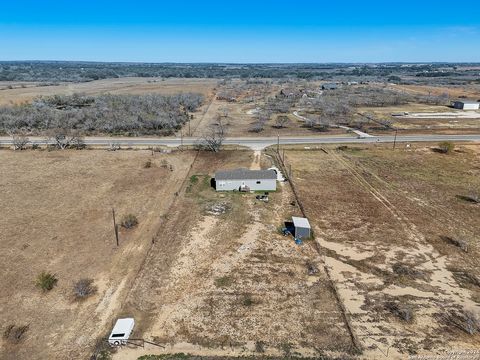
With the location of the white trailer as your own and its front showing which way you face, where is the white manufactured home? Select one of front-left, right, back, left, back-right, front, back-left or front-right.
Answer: front

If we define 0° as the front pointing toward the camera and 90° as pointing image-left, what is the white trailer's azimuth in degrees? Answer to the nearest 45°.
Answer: approximately 45°

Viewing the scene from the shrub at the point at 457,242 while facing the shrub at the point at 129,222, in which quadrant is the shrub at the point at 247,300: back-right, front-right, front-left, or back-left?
front-left

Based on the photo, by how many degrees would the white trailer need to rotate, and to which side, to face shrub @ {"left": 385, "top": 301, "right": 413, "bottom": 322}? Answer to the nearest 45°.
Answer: approximately 135° to its left

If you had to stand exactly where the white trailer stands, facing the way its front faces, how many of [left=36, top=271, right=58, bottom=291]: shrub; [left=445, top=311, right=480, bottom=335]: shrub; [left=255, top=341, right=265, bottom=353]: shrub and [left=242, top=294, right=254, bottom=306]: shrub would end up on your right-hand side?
1

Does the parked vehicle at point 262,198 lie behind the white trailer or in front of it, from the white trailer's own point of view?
behind

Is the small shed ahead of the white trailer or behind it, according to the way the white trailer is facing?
behind
